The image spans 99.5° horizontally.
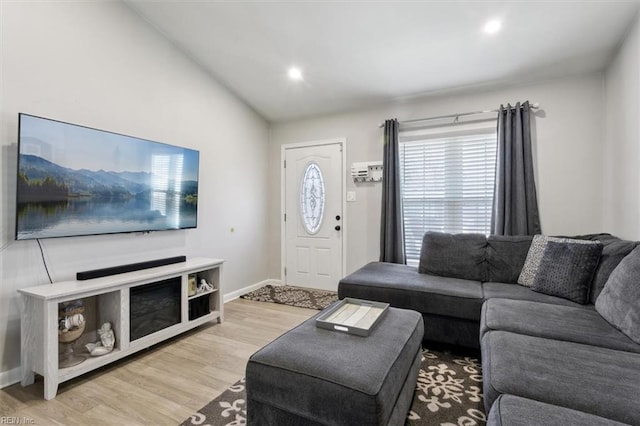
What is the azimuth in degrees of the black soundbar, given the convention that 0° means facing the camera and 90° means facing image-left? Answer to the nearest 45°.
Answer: approximately 315°

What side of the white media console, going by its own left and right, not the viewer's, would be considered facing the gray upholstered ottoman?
front

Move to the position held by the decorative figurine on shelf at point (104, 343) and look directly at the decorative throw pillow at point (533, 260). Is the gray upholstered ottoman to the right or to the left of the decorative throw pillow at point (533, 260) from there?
right

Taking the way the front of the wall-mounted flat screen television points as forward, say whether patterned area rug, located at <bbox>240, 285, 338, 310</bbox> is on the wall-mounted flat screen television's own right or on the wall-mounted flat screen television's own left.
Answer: on the wall-mounted flat screen television's own left

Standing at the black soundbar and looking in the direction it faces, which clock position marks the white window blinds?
The white window blinds is roughly at 11 o'clock from the black soundbar.

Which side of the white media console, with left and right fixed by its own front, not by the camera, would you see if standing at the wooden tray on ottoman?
front

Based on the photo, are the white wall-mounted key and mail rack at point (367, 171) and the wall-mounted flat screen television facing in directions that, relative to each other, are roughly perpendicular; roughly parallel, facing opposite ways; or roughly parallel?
roughly perpendicular

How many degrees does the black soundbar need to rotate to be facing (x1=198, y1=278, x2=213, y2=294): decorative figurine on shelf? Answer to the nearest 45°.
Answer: approximately 45° to its left

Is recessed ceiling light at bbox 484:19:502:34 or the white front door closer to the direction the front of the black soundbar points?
the recessed ceiling light

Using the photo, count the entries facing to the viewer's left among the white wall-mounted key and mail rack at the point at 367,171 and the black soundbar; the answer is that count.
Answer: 0

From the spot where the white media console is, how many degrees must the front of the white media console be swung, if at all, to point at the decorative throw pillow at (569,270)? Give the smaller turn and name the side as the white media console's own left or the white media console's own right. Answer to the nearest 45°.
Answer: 0° — it already faces it

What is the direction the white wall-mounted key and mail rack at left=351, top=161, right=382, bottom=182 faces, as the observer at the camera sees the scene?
facing the viewer

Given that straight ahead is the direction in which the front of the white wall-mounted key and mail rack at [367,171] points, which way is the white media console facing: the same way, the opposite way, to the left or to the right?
to the left
